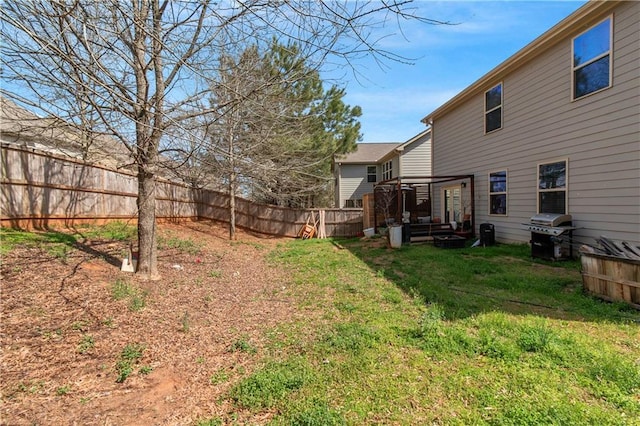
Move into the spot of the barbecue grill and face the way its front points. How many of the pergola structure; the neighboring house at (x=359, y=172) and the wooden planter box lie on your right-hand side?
2

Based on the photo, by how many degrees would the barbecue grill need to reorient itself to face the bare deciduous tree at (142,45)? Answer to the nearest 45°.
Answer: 0° — it already faces it

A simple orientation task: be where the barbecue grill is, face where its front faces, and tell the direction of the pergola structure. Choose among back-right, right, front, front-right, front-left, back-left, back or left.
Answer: right

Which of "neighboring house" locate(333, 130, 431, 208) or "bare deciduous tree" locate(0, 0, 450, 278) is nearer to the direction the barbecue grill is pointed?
the bare deciduous tree

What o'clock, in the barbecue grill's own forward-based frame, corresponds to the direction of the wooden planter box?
The wooden planter box is roughly at 10 o'clock from the barbecue grill.

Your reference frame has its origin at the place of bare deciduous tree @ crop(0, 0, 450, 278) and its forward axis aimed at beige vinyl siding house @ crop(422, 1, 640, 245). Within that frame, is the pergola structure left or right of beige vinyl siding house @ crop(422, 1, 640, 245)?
left

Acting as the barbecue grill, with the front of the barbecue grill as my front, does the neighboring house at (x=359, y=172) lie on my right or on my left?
on my right

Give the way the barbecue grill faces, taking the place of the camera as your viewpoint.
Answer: facing the viewer and to the left of the viewer

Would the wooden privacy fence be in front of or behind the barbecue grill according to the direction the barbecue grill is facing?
in front

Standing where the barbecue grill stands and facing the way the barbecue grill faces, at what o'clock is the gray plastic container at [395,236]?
The gray plastic container is roughly at 2 o'clock from the barbecue grill.

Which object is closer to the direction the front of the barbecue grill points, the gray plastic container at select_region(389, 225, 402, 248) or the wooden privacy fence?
the wooden privacy fence
